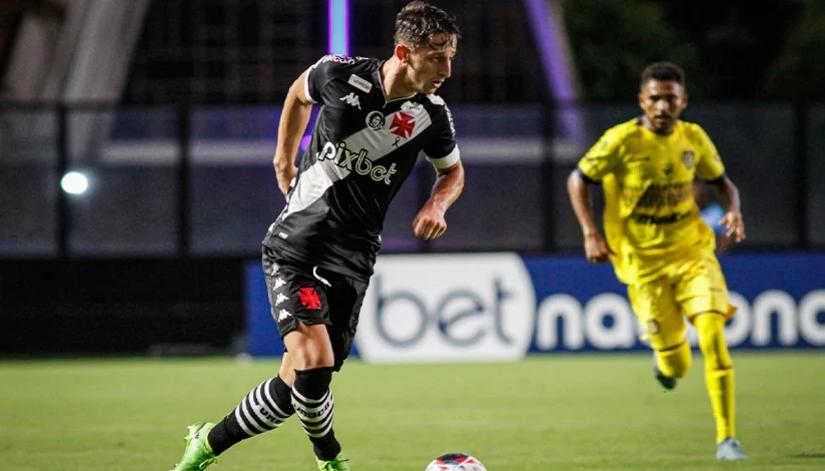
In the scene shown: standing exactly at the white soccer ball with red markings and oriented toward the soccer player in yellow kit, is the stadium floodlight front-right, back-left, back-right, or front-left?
front-left

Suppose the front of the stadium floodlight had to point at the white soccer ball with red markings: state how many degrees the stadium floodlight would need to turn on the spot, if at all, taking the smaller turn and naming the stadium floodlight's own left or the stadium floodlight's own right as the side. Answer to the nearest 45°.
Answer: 0° — it already faces it

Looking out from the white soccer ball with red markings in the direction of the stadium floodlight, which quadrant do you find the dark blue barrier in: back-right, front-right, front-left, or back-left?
front-right

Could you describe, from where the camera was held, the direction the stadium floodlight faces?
facing the viewer

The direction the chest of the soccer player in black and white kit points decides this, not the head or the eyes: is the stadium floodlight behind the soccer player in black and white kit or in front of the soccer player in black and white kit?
behind

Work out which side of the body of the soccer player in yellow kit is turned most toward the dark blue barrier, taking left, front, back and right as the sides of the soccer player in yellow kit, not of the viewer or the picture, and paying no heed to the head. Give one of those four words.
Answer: back

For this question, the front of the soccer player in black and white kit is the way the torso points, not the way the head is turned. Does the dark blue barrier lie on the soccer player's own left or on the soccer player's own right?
on the soccer player's own left

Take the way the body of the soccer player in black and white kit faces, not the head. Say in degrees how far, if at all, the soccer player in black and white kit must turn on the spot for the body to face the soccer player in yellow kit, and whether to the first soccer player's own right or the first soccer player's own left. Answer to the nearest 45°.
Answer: approximately 90° to the first soccer player's own left

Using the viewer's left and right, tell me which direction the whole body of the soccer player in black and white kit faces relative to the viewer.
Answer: facing the viewer and to the right of the viewer

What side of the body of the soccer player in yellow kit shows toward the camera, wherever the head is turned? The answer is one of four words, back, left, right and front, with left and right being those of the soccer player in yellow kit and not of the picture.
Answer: front

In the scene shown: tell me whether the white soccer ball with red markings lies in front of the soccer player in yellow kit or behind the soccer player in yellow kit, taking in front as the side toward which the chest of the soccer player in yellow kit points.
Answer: in front

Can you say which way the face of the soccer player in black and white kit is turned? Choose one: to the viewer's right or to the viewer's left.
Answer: to the viewer's right

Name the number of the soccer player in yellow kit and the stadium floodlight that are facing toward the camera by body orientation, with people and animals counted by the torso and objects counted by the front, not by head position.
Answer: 2
